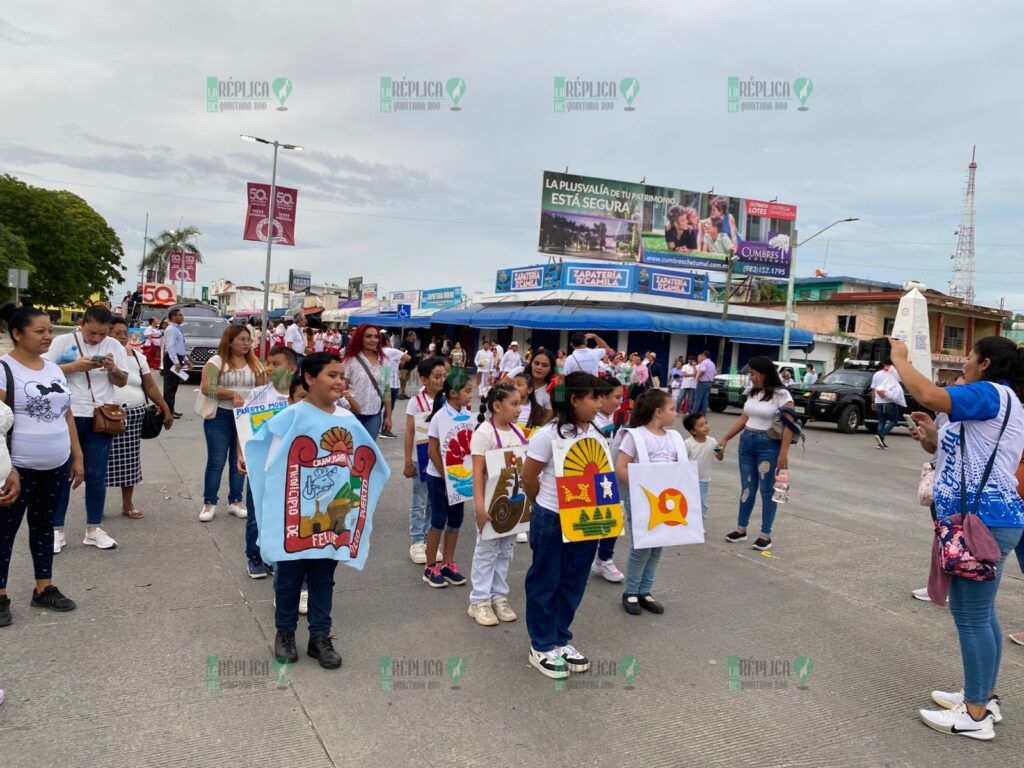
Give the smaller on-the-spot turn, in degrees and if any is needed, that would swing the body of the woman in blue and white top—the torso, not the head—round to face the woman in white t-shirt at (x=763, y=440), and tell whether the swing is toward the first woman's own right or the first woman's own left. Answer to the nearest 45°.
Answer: approximately 45° to the first woman's own right

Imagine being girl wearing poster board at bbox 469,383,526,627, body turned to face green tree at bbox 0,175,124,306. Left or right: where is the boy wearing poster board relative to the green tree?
left

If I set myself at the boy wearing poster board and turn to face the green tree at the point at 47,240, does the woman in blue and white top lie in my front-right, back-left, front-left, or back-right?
back-right

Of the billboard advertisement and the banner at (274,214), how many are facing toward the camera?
2

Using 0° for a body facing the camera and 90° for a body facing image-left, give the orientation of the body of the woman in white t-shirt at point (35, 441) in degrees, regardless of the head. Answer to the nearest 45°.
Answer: approximately 315°

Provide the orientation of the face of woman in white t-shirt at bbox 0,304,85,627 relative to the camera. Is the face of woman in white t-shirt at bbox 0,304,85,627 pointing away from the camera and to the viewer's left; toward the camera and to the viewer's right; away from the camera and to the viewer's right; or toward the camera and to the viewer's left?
toward the camera and to the viewer's right

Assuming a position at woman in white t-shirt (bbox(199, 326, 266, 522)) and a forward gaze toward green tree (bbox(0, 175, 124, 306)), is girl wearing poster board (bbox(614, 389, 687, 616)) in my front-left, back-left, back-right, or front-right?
back-right
